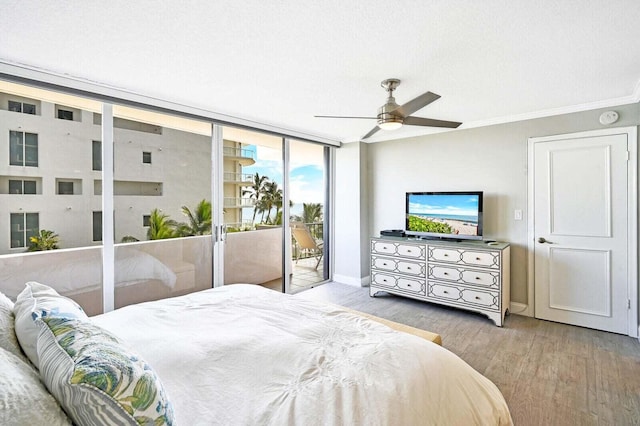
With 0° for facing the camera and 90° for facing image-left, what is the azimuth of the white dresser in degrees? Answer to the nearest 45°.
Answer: approximately 45°

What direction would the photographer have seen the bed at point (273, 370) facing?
facing away from the viewer and to the right of the viewer

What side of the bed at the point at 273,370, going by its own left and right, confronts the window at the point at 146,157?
left

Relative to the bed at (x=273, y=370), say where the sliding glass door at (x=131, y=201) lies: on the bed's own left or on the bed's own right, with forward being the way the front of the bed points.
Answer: on the bed's own left

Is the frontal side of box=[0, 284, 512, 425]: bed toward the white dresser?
yes

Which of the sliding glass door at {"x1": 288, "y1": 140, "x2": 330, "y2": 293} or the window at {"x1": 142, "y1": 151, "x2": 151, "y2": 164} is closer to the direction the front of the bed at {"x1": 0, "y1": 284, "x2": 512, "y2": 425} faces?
the sliding glass door

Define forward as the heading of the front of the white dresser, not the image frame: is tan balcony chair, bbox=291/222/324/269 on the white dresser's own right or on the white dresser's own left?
on the white dresser's own right

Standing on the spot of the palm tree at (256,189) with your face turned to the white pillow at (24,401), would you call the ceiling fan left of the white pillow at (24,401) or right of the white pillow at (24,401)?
left

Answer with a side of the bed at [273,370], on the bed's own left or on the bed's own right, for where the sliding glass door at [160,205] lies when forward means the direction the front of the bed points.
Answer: on the bed's own left
